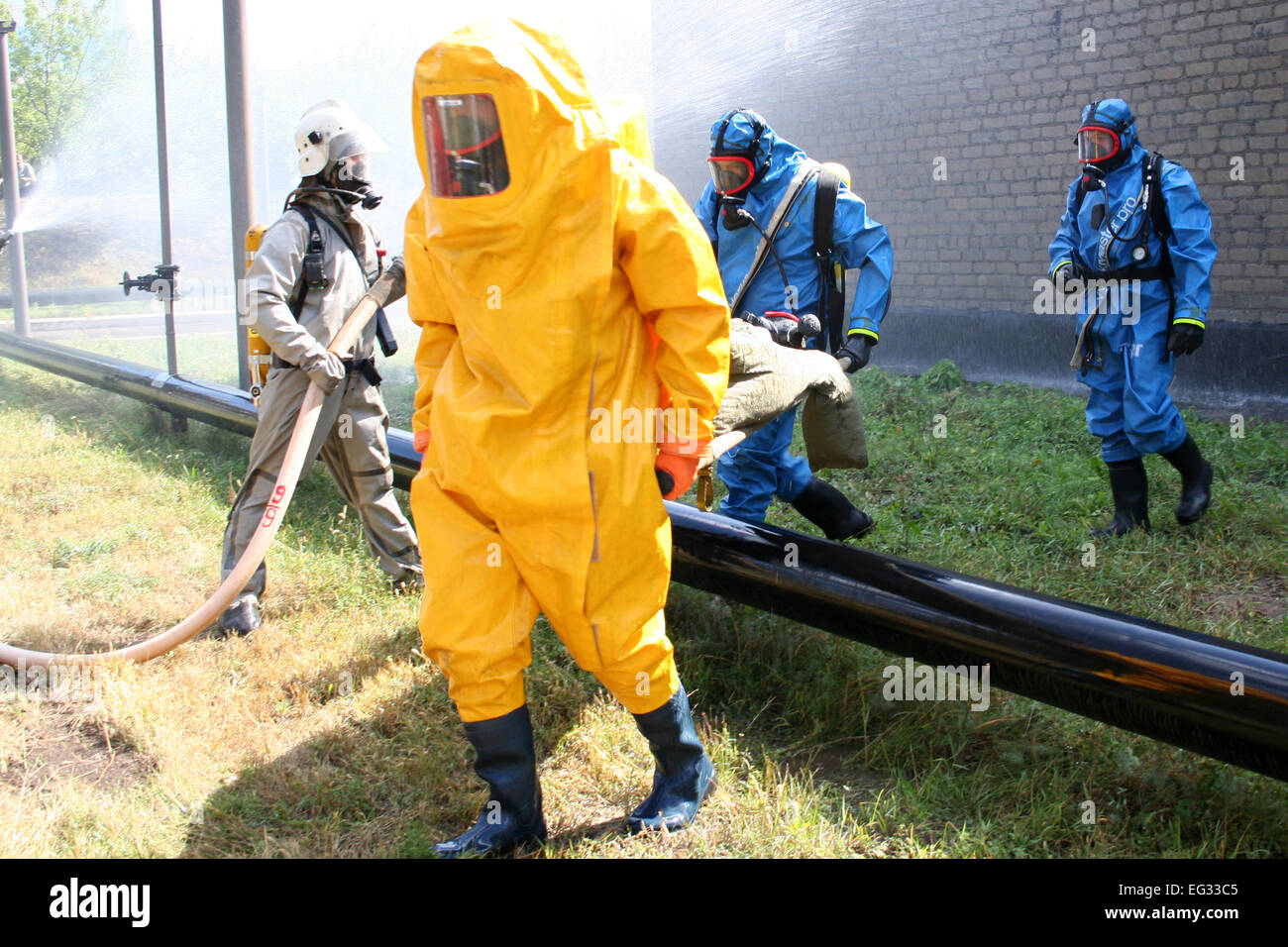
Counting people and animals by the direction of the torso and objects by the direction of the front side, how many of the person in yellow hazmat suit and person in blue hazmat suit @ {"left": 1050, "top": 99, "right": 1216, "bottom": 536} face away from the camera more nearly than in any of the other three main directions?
0

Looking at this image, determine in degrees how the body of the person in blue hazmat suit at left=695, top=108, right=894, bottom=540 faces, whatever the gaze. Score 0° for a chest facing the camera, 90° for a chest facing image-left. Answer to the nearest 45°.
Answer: approximately 45°

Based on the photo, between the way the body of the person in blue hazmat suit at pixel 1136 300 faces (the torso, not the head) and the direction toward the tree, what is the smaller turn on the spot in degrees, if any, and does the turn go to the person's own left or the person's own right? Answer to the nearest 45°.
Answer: approximately 90° to the person's own right

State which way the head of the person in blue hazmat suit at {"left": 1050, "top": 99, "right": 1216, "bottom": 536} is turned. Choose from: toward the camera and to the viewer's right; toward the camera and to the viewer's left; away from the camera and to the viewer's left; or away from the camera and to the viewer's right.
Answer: toward the camera and to the viewer's left

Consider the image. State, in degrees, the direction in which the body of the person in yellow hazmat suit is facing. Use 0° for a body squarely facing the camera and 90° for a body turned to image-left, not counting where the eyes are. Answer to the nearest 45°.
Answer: approximately 45°

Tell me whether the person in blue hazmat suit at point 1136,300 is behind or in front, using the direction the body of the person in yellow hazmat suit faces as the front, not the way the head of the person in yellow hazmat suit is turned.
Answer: behind
